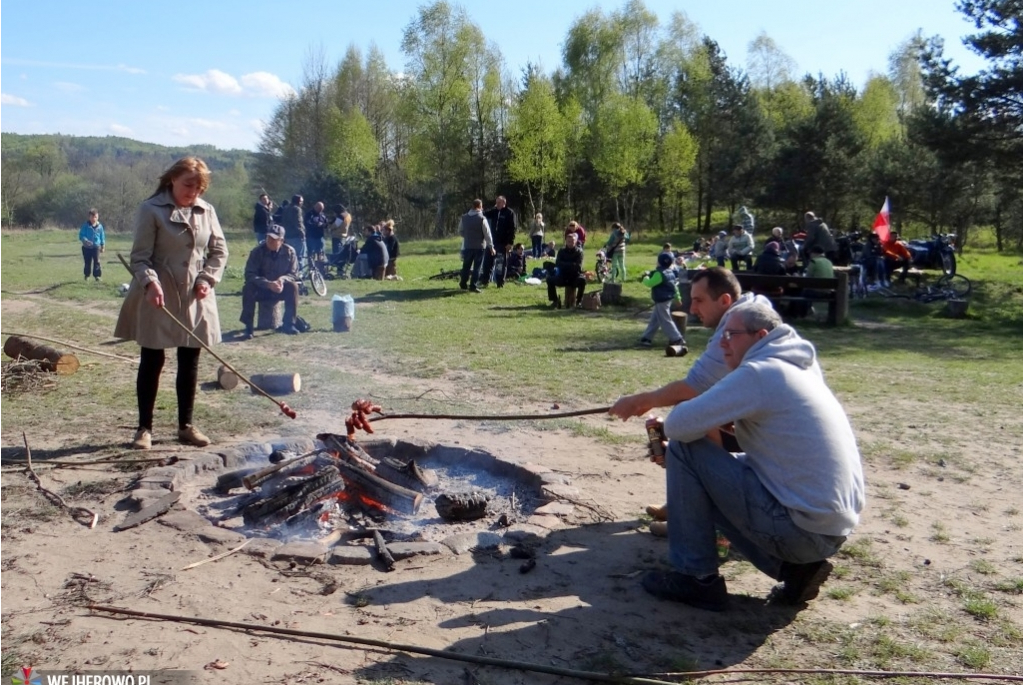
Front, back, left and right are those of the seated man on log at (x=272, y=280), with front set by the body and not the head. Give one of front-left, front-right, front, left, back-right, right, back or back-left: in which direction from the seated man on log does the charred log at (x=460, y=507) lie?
front

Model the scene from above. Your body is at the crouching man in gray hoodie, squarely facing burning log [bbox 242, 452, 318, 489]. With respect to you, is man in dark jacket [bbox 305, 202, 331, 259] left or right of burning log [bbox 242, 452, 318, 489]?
right

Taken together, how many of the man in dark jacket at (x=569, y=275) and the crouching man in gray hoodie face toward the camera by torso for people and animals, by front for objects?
1

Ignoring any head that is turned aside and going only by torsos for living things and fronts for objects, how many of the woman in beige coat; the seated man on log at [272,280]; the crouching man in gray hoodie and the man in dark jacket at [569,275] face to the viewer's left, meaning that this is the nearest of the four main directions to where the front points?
1

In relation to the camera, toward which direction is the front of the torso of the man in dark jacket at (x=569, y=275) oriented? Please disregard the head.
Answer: toward the camera

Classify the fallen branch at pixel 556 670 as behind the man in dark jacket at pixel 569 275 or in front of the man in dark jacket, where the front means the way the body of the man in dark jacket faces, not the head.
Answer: in front

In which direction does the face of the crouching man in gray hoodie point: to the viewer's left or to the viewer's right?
to the viewer's left

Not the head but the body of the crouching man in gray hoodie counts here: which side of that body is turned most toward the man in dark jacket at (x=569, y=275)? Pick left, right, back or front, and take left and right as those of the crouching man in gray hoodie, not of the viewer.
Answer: right

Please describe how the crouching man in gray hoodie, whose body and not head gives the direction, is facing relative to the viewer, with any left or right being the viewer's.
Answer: facing to the left of the viewer

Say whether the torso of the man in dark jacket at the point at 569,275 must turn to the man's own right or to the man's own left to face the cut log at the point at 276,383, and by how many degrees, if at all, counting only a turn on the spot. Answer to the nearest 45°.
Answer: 0° — they already face it

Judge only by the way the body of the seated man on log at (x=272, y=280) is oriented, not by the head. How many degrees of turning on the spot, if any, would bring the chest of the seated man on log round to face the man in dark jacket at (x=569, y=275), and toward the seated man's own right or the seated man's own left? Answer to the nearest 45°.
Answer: approximately 135° to the seated man's own left

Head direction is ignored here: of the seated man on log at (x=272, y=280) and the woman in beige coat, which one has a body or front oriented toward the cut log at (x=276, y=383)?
the seated man on log

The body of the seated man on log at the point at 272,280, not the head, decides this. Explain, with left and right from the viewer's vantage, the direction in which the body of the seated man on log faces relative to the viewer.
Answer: facing the viewer

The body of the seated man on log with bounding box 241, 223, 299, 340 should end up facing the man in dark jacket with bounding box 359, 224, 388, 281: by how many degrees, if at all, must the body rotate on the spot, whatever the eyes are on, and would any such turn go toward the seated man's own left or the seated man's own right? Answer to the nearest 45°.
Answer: approximately 180°

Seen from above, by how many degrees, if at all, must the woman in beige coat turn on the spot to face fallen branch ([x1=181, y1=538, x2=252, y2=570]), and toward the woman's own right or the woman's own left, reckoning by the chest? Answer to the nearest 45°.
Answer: approximately 45° to the woman's own right

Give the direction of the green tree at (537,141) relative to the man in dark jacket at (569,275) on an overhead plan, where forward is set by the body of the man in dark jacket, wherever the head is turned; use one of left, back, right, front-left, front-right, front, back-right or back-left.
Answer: back
